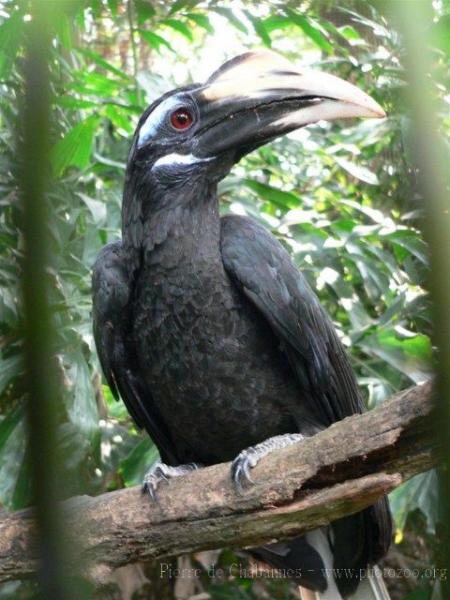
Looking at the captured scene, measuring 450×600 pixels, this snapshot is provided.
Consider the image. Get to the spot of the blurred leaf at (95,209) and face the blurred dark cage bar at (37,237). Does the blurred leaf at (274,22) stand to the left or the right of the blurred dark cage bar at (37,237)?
left

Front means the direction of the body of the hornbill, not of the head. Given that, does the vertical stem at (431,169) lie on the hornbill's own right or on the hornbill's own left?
on the hornbill's own left

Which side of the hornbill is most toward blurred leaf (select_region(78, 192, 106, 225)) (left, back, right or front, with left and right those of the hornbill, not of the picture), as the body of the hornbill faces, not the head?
right

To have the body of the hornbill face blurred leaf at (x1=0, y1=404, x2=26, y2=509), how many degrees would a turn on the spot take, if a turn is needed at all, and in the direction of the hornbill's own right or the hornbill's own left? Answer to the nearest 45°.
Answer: approximately 90° to the hornbill's own right

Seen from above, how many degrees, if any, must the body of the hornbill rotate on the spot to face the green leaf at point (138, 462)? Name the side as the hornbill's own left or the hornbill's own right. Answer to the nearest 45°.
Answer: approximately 90° to the hornbill's own right

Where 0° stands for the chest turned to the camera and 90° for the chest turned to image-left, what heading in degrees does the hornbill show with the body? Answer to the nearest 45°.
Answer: approximately 45°

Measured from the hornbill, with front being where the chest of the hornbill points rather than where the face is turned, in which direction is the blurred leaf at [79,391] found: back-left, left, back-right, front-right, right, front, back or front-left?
right

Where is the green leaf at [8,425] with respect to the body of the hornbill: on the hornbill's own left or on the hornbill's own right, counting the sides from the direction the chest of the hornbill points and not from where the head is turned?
on the hornbill's own right

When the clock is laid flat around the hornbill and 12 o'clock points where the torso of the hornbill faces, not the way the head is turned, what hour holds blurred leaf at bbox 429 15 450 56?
The blurred leaf is roughly at 10 o'clock from the hornbill.
